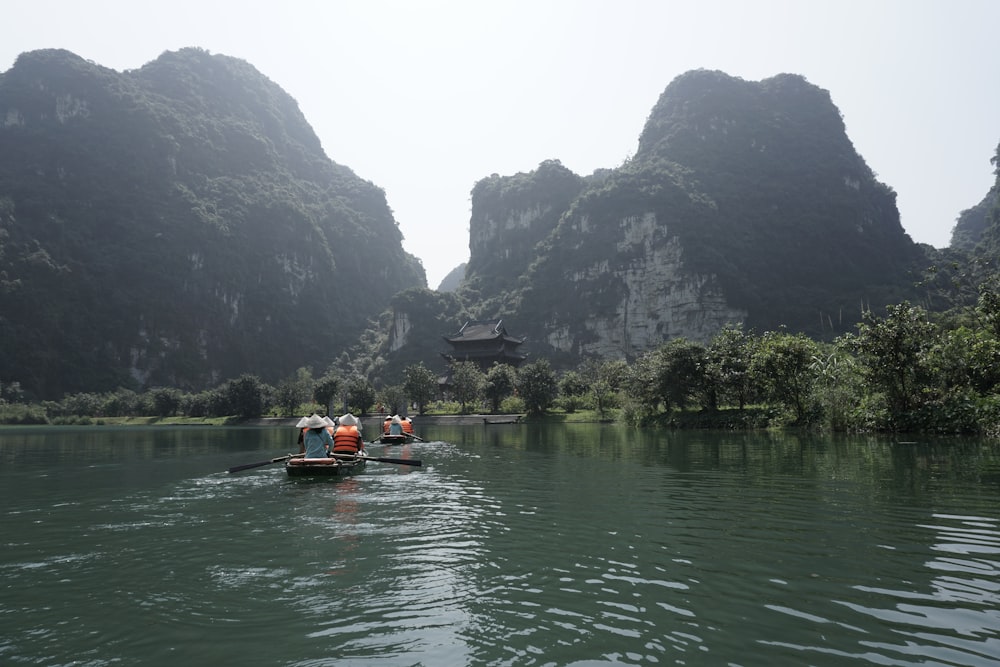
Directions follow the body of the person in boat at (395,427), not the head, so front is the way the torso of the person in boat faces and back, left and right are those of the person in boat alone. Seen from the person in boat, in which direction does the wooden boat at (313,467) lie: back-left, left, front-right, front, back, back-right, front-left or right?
back

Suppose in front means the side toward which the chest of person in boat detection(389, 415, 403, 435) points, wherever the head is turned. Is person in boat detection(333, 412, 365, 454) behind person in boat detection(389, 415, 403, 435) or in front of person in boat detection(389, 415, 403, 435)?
behind

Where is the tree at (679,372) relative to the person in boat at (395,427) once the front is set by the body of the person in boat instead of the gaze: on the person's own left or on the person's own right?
on the person's own right

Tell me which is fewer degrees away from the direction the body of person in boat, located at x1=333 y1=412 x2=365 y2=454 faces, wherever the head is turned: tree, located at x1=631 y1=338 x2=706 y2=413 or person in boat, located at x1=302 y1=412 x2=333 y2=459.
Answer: the tree

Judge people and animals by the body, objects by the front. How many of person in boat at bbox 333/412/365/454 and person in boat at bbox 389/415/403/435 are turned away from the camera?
2

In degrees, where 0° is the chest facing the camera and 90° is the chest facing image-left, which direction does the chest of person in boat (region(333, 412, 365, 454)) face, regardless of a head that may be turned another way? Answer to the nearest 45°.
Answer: approximately 180°

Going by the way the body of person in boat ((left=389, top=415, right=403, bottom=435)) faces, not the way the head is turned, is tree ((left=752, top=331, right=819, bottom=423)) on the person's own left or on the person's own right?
on the person's own right

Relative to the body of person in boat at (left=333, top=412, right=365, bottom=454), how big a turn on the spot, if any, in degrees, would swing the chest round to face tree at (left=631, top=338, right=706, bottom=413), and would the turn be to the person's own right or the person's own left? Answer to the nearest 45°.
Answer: approximately 45° to the person's own right

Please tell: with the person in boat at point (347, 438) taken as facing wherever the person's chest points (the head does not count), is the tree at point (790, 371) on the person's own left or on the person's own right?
on the person's own right

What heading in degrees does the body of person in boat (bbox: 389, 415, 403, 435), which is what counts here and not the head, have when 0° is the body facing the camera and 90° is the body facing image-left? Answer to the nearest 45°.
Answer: approximately 180°
